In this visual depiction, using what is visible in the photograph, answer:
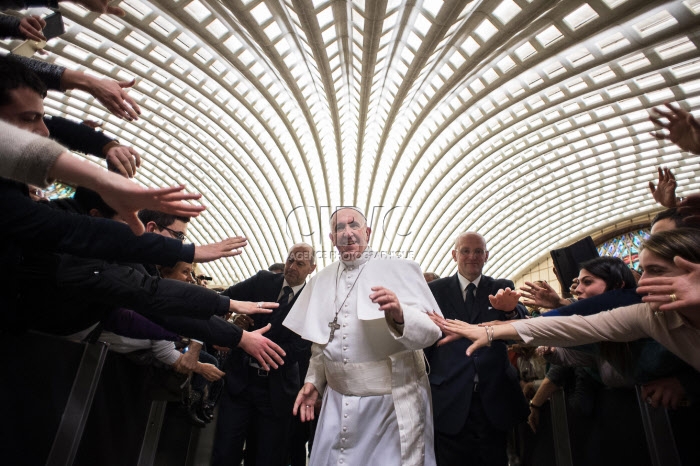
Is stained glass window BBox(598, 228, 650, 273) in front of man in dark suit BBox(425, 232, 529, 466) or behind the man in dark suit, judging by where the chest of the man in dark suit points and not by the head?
behind

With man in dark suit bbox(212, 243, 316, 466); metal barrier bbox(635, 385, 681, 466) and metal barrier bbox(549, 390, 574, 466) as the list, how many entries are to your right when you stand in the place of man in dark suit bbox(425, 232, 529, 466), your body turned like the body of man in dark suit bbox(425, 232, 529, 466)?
1

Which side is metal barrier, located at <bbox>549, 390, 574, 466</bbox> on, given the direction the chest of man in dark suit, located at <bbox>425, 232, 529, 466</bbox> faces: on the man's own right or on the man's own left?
on the man's own left

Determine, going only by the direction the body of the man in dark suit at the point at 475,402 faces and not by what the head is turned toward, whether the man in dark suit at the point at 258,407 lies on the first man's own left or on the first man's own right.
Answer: on the first man's own right

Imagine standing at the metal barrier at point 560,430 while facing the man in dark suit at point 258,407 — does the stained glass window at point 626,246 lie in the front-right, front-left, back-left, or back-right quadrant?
back-right

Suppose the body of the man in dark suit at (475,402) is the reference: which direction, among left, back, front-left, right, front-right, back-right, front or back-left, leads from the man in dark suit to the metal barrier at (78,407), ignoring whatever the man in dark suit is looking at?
front-right

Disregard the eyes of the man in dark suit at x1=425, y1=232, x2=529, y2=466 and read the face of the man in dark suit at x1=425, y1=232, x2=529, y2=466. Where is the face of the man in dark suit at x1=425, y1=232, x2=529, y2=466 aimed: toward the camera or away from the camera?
toward the camera

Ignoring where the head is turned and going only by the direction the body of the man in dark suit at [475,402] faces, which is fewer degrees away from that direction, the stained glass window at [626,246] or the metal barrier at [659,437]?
the metal barrier

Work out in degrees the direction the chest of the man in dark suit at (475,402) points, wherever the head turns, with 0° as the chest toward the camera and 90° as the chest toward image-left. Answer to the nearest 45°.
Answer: approximately 0°

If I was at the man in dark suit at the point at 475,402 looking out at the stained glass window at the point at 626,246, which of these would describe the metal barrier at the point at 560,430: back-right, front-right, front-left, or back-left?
front-right

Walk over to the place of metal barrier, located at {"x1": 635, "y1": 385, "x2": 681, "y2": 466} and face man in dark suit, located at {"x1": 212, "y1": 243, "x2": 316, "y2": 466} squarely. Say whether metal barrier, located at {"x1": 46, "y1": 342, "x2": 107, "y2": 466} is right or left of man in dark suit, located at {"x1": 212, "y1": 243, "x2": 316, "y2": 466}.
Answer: left

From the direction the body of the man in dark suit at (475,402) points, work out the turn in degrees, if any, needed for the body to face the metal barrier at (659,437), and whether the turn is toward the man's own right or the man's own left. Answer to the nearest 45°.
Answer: approximately 45° to the man's own left
